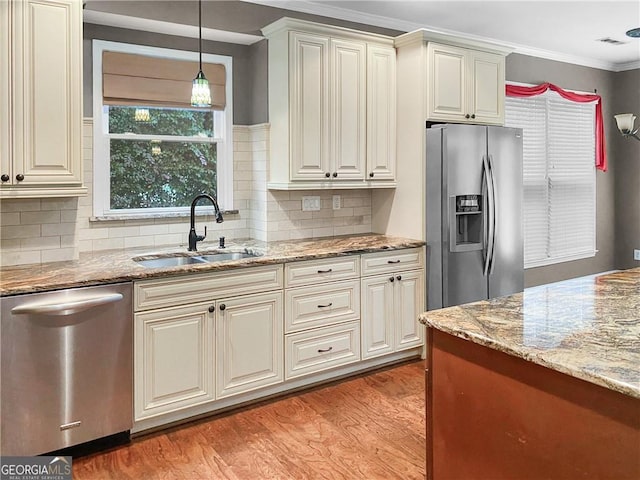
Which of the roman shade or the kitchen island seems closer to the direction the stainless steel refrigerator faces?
the kitchen island

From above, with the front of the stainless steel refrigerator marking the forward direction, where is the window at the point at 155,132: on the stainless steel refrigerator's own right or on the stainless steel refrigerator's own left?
on the stainless steel refrigerator's own right

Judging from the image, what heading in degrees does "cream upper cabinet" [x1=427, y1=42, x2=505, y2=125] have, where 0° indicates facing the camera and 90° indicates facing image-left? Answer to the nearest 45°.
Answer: approximately 315°

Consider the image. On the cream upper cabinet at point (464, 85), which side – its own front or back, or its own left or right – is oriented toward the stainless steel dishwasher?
right

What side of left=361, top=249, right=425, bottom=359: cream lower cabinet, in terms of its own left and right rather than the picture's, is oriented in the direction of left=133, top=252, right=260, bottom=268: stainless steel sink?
right

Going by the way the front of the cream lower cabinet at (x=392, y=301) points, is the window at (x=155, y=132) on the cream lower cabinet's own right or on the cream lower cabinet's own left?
on the cream lower cabinet's own right

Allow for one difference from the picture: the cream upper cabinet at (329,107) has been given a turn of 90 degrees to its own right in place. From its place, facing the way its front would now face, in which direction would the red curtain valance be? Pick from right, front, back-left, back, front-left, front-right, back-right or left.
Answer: back

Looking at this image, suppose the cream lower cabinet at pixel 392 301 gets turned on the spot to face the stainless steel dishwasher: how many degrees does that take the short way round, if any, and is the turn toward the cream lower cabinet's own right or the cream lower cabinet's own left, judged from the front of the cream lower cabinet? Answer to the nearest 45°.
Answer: approximately 90° to the cream lower cabinet's own right

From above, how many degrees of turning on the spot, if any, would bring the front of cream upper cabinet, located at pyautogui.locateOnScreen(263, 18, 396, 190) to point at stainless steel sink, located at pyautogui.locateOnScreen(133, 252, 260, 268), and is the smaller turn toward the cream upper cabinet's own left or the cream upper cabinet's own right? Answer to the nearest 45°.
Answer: approximately 90° to the cream upper cabinet's own right

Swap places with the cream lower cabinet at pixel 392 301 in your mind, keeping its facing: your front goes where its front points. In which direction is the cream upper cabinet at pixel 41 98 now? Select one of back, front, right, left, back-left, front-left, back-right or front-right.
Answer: right

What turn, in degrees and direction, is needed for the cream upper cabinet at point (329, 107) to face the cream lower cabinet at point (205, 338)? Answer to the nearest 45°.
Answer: approximately 90° to its right

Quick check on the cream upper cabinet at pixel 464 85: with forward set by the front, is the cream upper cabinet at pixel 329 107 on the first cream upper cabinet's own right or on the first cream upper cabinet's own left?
on the first cream upper cabinet's own right
